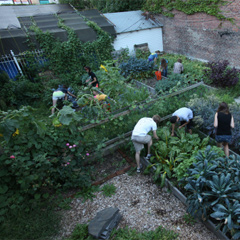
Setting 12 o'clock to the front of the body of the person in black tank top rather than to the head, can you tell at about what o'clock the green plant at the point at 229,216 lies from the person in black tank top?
The green plant is roughly at 6 o'clock from the person in black tank top.

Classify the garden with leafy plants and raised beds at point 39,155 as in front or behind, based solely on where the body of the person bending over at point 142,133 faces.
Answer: behind

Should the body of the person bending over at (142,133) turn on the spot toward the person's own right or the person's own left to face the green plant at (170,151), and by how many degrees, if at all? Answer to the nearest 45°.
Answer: approximately 45° to the person's own right

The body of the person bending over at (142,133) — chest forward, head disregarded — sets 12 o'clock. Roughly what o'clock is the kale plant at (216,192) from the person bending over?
The kale plant is roughly at 3 o'clock from the person bending over.

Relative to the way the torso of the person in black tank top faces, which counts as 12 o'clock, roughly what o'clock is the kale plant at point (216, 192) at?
The kale plant is roughly at 6 o'clock from the person in black tank top.

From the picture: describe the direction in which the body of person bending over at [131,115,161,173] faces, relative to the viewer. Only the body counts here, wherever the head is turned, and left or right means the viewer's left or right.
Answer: facing away from the viewer and to the right of the viewer

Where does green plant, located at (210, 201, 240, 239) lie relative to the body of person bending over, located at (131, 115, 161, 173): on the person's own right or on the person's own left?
on the person's own right

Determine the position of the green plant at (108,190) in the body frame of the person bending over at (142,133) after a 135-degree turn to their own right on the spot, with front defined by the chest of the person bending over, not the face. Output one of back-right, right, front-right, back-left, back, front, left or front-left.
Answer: front-right

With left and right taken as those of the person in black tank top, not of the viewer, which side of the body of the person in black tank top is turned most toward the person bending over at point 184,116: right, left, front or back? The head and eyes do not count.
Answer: left

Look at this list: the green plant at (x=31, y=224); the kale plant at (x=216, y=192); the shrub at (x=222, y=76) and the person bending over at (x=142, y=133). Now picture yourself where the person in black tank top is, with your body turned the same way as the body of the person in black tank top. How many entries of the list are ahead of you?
1

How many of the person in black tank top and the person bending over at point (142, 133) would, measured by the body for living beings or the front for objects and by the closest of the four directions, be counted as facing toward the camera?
0

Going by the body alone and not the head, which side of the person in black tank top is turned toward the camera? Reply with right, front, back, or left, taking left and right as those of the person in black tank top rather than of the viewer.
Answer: back

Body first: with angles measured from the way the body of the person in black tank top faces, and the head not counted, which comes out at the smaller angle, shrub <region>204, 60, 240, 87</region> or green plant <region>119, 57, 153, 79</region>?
the shrub

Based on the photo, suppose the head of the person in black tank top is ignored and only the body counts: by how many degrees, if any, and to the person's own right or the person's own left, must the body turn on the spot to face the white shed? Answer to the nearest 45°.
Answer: approximately 45° to the person's own left

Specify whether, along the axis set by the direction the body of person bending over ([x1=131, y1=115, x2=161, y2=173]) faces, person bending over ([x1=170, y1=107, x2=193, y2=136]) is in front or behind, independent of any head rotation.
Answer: in front
